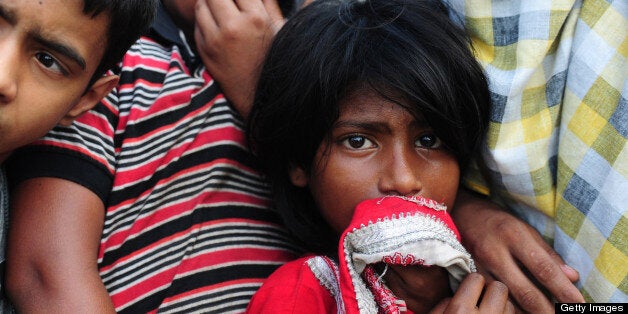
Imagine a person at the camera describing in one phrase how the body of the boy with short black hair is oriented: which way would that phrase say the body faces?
toward the camera

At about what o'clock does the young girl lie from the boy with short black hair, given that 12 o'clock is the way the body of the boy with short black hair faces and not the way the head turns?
The young girl is roughly at 10 o'clock from the boy with short black hair.

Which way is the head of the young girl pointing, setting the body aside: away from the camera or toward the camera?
toward the camera
